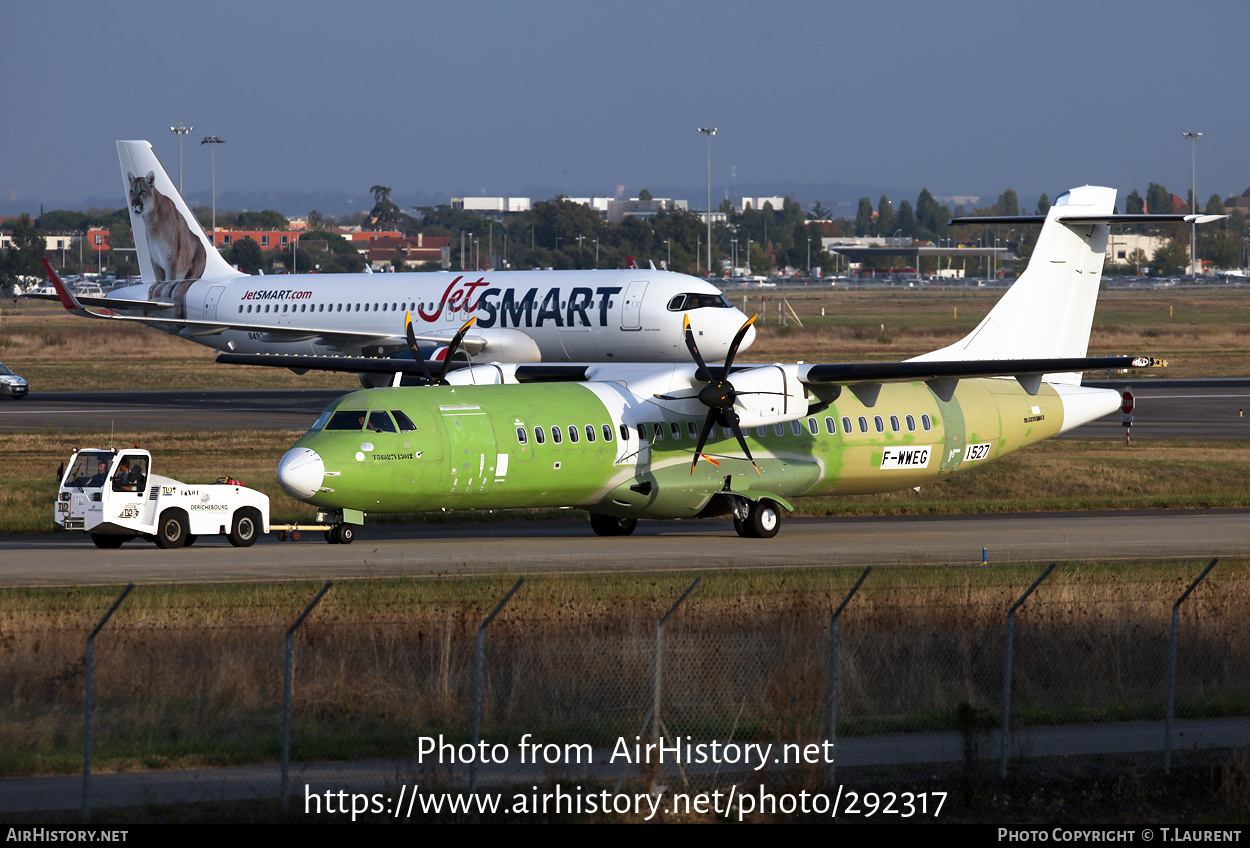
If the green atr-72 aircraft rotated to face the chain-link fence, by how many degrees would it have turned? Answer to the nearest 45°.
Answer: approximately 45° to its left

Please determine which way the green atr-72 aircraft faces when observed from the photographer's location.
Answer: facing the viewer and to the left of the viewer
